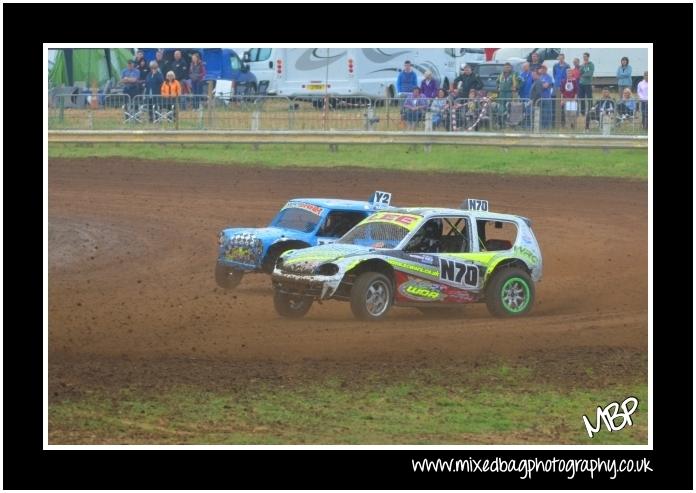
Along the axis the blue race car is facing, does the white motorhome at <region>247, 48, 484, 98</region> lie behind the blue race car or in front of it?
behind

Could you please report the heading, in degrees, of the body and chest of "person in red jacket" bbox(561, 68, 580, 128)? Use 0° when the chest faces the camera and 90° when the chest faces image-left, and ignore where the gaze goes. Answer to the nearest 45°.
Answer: approximately 0°

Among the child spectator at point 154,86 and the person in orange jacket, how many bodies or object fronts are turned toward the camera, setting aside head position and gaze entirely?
2

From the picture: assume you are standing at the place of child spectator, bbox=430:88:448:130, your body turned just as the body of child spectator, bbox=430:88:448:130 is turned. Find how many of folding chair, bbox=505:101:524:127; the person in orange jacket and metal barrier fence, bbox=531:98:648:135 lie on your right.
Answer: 1

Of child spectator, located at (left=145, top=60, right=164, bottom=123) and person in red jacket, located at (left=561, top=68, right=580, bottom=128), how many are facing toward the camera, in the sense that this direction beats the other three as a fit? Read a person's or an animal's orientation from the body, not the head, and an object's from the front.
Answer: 2

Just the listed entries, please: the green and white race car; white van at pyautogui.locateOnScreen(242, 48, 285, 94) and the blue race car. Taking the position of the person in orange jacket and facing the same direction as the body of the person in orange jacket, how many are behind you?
1

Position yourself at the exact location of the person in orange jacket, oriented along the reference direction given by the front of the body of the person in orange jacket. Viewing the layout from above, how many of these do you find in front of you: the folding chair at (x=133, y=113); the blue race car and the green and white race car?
2

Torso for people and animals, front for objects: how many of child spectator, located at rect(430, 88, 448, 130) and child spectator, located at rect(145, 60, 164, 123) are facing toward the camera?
2

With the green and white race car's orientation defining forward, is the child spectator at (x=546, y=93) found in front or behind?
behind

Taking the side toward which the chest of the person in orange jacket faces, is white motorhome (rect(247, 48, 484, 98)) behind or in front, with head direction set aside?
behind

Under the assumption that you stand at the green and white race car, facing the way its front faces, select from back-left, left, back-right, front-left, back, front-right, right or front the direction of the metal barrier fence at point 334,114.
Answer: back-right
